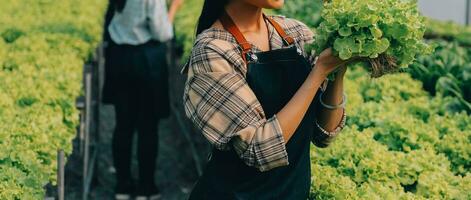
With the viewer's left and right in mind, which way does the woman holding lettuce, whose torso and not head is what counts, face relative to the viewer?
facing the viewer and to the right of the viewer

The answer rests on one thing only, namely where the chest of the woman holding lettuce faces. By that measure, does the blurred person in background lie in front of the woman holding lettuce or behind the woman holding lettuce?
behind
